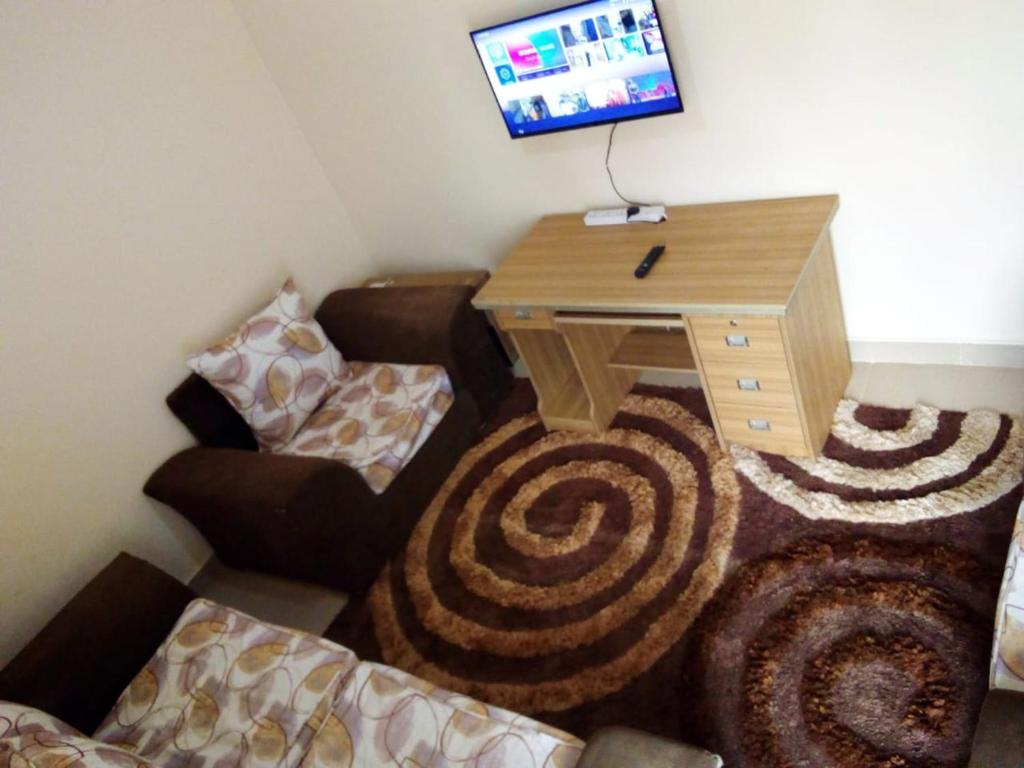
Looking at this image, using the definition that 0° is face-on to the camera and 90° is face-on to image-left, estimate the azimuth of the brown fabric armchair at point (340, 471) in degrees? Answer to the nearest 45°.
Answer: approximately 315°

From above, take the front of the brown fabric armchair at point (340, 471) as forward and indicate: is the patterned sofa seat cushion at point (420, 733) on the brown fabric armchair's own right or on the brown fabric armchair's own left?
on the brown fabric armchair's own right

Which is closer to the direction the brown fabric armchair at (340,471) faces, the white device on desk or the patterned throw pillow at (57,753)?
the white device on desk

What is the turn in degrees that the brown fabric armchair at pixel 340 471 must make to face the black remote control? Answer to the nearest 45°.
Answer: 0° — it already faces it

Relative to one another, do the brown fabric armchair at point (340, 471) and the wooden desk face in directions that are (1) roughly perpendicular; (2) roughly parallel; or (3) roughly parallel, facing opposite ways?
roughly perpendicular

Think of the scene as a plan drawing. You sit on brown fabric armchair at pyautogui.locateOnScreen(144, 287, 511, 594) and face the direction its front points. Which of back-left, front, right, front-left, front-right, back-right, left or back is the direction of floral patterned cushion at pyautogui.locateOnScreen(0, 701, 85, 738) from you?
right

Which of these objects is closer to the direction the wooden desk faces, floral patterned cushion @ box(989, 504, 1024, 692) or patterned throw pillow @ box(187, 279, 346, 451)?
the floral patterned cushion

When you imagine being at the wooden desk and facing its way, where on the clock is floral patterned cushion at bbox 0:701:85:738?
The floral patterned cushion is roughly at 2 o'clock from the wooden desk.

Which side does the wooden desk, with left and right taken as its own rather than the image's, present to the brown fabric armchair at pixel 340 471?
right

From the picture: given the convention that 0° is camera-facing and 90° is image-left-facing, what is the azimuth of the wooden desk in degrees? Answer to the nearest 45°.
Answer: approximately 0°

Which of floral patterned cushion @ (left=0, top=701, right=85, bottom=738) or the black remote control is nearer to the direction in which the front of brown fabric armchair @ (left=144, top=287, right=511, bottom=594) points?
the black remote control

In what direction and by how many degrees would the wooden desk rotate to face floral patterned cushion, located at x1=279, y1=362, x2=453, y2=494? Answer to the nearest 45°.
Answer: approximately 90° to its right

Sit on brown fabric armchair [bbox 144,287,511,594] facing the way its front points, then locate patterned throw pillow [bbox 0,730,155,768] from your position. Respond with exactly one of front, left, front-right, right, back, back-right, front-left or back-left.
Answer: right
